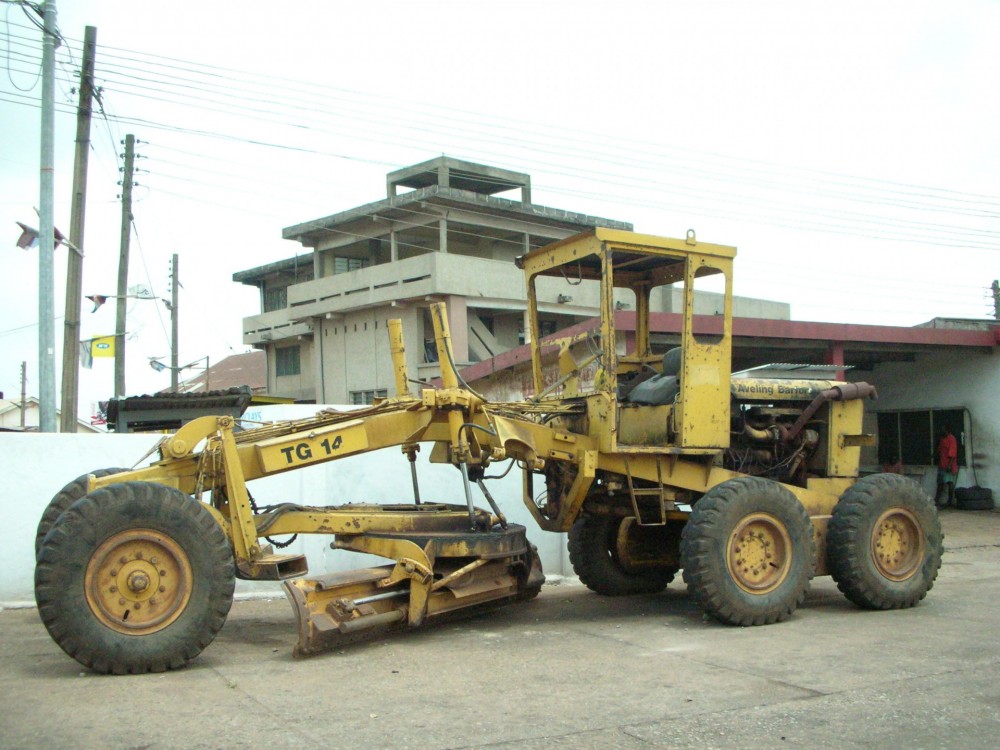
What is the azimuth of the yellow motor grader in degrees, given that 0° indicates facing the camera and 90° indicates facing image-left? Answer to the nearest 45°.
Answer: approximately 45°

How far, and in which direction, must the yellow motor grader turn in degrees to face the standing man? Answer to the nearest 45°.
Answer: approximately 180°

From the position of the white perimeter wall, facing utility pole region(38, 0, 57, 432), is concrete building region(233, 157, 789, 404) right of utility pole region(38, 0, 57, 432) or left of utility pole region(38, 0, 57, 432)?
right

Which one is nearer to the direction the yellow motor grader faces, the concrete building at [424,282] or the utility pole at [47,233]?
the utility pole
